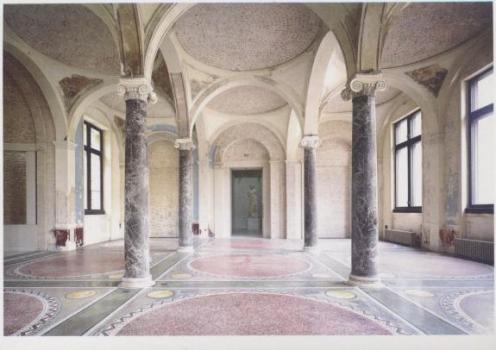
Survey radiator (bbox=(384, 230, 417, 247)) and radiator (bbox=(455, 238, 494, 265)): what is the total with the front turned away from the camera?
0

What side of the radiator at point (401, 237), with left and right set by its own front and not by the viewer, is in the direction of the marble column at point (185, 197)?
front

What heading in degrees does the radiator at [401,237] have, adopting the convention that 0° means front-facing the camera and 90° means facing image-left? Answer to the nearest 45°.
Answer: approximately 45°

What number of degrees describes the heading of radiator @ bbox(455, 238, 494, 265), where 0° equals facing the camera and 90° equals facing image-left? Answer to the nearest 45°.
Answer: approximately 45°

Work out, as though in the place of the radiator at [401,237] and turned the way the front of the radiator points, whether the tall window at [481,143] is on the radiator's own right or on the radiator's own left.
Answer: on the radiator's own left

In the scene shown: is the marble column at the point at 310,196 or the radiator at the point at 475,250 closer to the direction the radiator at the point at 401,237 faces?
the marble column

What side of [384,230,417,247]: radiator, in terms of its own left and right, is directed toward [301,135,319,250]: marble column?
front

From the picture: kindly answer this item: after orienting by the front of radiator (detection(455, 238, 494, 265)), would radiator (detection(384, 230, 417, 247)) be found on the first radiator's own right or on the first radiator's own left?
on the first radiator's own right
